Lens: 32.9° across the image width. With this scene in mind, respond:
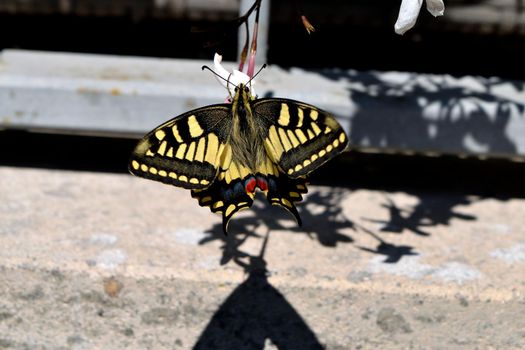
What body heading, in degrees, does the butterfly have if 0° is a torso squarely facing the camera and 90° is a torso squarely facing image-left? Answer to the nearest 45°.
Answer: approximately 180°
